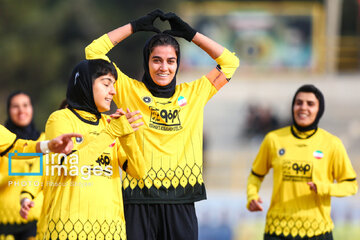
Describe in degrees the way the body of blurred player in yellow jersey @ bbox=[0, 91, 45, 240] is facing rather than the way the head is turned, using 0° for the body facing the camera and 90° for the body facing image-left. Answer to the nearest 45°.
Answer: approximately 0°

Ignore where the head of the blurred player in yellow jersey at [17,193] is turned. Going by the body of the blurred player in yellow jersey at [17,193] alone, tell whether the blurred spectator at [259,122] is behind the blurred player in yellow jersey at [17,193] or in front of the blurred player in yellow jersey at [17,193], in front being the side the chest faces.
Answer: behind
